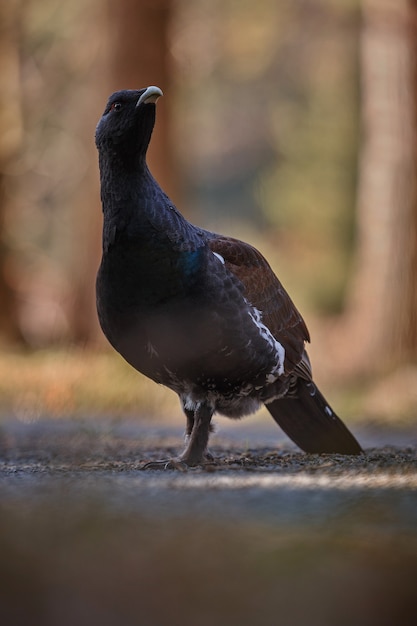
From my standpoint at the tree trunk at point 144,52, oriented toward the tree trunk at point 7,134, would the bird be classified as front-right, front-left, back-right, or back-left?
back-left

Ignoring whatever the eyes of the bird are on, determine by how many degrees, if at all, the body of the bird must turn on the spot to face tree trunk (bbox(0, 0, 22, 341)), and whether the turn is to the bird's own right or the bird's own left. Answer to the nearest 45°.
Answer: approximately 135° to the bird's own right

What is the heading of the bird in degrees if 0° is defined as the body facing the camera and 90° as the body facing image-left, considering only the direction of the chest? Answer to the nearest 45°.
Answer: approximately 45°

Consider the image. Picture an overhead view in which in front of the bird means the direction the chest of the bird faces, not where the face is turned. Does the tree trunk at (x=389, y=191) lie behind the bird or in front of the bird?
behind

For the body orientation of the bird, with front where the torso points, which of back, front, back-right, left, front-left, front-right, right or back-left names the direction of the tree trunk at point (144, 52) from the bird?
back-right
